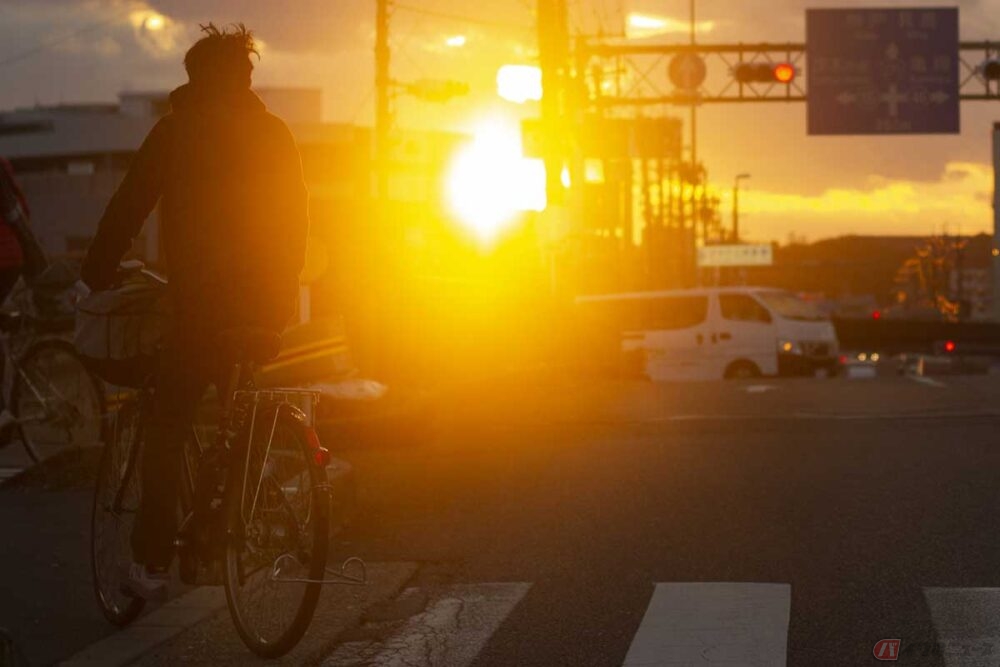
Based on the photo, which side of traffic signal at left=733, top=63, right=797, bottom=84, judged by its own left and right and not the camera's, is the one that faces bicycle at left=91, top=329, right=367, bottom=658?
front

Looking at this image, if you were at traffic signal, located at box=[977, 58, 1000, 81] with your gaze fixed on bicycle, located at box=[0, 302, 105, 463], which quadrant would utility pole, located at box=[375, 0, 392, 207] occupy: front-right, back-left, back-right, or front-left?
front-right

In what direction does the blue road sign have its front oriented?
toward the camera

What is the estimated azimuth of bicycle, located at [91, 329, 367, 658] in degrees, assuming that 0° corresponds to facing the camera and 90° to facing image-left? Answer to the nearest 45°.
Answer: approximately 135°

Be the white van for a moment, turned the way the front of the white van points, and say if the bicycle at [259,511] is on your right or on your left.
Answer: on your right

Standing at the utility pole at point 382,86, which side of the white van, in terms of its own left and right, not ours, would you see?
back

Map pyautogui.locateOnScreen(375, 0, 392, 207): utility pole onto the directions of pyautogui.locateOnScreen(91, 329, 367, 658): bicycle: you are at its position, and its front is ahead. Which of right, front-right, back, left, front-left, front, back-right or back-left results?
front-right

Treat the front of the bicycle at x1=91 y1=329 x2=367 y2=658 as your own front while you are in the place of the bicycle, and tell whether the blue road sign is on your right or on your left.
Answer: on your right

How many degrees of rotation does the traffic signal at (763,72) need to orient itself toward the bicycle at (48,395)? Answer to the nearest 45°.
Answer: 0° — it already faces it

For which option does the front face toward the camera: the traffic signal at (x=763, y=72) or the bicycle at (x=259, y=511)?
the traffic signal

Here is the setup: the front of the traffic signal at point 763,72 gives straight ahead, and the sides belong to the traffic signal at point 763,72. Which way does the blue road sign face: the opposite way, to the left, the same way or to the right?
the same way

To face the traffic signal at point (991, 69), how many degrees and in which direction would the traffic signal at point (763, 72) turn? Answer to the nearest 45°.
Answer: approximately 90° to its left

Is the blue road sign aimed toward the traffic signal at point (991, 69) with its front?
no

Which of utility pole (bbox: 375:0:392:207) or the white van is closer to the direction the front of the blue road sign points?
the white van

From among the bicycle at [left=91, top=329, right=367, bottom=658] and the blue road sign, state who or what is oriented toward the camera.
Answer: the blue road sign

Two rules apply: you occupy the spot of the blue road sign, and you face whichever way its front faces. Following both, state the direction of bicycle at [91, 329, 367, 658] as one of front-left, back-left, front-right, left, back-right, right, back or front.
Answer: front

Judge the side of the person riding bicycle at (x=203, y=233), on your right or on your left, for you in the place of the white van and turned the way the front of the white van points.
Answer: on your right

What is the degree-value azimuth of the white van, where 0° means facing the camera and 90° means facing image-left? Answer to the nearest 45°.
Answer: approximately 315°

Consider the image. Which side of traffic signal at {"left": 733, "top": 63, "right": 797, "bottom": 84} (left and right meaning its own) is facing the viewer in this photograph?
front
